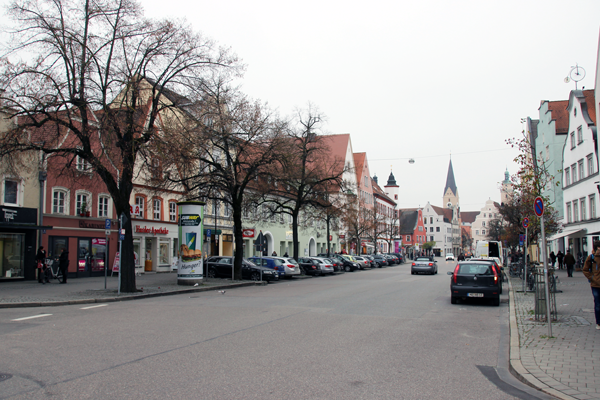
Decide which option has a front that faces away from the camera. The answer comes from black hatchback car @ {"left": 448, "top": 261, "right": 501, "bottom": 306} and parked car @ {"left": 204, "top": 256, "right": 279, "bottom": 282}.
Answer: the black hatchback car

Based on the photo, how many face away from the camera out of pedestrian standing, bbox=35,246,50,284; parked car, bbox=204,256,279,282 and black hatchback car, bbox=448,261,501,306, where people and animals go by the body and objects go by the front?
1

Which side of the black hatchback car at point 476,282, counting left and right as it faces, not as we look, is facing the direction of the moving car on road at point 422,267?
front

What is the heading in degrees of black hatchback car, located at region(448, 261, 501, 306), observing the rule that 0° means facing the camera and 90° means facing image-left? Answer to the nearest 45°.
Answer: approximately 180°

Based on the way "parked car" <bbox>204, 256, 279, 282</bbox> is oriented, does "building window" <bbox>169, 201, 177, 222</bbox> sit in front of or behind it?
behind

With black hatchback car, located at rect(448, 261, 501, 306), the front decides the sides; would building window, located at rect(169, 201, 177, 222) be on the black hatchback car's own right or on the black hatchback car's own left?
on the black hatchback car's own left

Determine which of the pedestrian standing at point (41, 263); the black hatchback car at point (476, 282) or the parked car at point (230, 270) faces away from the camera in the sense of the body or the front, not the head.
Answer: the black hatchback car
